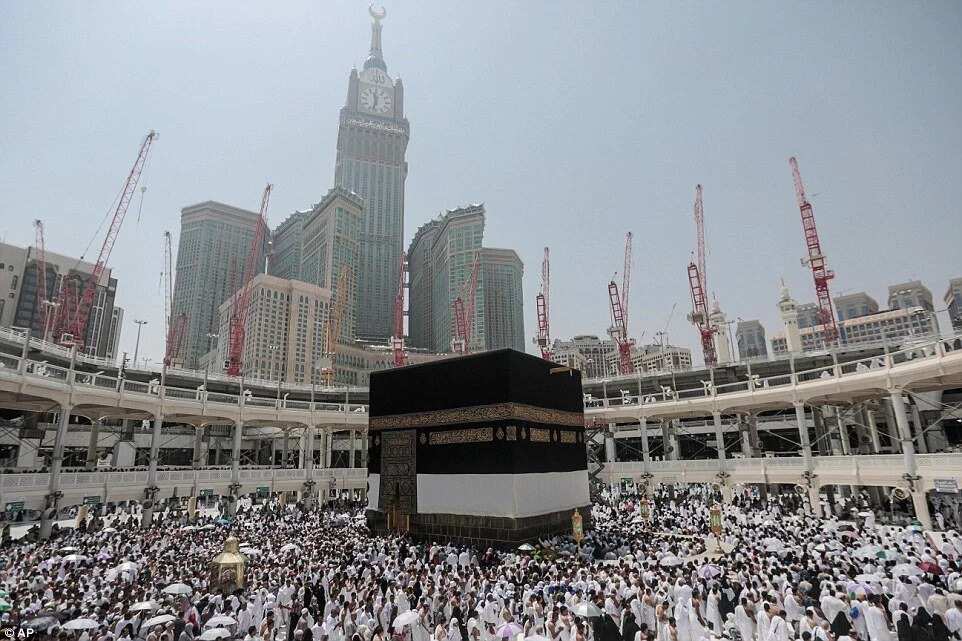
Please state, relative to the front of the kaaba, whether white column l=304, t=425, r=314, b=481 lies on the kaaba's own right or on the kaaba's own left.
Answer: on the kaaba's own right

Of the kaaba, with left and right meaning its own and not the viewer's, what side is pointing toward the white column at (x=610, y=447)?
back

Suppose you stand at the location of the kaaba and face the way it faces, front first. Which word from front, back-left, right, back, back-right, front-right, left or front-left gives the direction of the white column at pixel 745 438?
back

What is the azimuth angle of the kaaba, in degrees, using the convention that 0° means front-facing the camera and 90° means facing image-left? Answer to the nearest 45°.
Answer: approximately 45°
